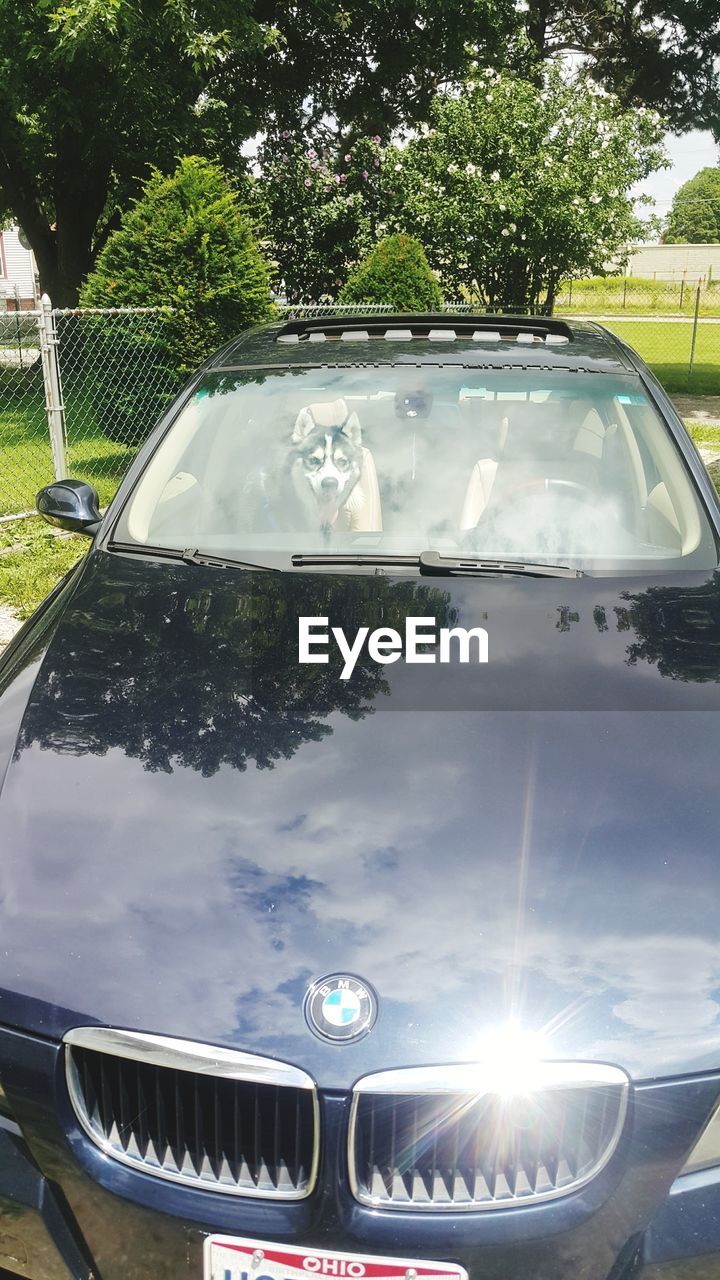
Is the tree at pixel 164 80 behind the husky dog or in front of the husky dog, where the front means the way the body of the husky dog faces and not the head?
behind

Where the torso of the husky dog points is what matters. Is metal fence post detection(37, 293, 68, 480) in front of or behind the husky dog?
behind

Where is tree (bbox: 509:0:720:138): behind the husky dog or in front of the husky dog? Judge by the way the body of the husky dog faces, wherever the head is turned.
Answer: behind

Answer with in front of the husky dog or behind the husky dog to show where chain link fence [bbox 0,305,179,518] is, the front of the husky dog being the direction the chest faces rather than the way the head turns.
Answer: behind

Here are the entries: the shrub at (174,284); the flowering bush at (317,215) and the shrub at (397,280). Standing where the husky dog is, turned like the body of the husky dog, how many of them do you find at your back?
3

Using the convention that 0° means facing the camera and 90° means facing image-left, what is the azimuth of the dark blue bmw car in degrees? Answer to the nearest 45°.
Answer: approximately 0°

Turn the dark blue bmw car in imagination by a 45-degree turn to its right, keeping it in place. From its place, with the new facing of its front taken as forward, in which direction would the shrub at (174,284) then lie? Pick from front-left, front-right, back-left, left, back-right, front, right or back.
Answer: back-right

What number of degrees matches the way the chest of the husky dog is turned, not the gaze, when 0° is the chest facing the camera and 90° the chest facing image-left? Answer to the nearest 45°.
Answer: approximately 0°

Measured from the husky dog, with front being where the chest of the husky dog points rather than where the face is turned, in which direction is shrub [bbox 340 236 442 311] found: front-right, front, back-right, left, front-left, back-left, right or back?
back

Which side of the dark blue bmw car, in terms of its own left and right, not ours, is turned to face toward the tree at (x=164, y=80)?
back
